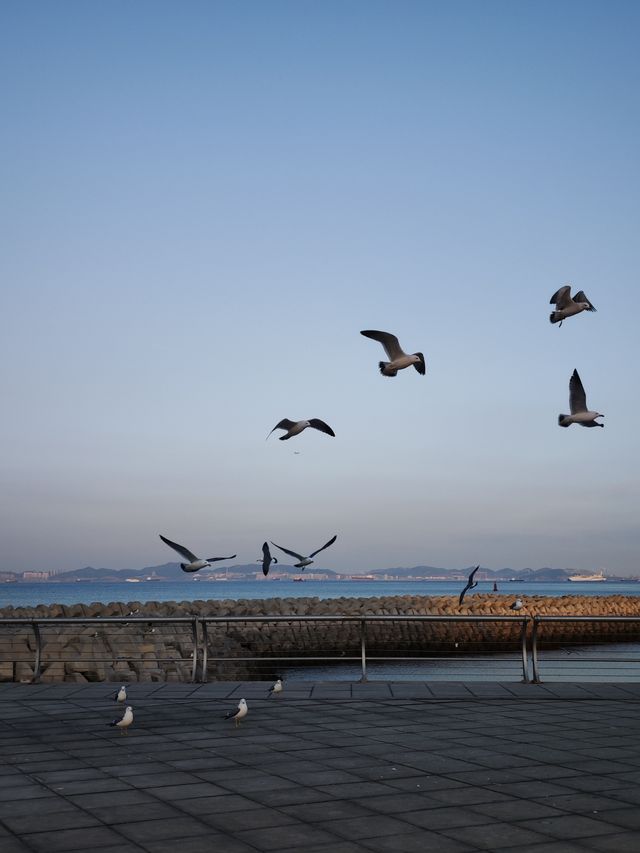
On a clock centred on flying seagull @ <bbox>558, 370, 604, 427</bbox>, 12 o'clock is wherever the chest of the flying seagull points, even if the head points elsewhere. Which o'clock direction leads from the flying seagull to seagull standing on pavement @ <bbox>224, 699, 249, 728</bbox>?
The seagull standing on pavement is roughly at 4 o'clock from the flying seagull.

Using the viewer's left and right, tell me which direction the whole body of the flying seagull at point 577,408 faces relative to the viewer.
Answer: facing to the right of the viewer

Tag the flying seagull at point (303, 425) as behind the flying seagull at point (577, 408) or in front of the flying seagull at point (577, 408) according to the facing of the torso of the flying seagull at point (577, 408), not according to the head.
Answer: behind

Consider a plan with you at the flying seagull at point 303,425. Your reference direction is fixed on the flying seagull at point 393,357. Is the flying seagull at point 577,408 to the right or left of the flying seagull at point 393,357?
left
